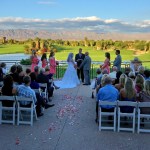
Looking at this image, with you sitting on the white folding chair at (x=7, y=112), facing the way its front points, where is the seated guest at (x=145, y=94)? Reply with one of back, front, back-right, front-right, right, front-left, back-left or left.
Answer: right

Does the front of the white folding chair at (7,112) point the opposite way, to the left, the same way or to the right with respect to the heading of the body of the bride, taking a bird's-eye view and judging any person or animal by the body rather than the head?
to the left

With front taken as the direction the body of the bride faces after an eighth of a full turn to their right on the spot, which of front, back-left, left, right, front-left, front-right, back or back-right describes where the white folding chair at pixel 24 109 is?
front-right

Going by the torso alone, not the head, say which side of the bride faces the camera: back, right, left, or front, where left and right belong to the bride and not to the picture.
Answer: right

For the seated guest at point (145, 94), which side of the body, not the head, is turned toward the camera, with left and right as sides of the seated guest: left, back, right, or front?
back

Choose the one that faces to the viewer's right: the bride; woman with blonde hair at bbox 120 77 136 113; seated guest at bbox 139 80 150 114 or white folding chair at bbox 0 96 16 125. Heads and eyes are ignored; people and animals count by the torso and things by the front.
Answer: the bride

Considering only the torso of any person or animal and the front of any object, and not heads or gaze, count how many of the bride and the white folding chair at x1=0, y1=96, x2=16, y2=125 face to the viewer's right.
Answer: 1

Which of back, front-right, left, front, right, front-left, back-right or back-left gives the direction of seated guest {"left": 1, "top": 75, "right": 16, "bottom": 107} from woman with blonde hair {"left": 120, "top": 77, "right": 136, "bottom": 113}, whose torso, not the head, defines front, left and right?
left

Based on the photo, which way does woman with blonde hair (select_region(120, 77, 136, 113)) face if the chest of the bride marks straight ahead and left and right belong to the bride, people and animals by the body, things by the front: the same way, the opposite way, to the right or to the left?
to the left

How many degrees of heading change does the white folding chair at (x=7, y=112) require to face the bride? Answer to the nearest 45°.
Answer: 0° — it already faces them

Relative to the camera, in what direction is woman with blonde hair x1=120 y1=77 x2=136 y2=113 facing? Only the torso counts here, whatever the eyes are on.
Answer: away from the camera

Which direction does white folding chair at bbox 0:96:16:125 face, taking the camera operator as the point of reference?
facing away from the viewer

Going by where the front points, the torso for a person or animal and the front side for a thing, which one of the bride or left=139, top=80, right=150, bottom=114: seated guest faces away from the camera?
the seated guest

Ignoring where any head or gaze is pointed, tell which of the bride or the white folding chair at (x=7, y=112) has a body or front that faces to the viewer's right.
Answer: the bride

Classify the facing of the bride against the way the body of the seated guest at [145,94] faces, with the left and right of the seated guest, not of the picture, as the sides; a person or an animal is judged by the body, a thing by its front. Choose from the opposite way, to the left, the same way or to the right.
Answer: to the right

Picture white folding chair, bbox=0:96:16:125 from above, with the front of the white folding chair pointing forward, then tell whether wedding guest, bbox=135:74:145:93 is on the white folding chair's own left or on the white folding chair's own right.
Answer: on the white folding chair's own right
